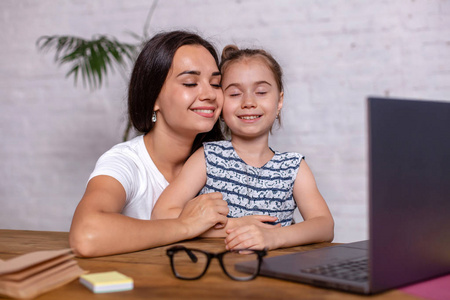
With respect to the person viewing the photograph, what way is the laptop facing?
facing away from the viewer and to the left of the viewer

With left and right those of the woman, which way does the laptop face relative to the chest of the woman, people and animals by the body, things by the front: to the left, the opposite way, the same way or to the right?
the opposite way

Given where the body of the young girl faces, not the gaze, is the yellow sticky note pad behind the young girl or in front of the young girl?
in front

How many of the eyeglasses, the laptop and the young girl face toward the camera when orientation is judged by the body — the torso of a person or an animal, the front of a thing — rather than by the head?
2

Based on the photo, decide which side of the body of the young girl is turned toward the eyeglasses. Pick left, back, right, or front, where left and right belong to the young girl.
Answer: front

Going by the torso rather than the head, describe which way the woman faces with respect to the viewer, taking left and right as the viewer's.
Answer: facing the viewer and to the right of the viewer

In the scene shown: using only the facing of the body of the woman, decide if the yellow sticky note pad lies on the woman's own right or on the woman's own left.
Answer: on the woman's own right

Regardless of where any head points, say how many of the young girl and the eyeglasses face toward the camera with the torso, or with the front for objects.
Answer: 2

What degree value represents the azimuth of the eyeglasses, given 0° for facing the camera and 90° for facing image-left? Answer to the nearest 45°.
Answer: approximately 0°
